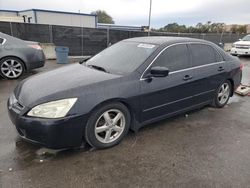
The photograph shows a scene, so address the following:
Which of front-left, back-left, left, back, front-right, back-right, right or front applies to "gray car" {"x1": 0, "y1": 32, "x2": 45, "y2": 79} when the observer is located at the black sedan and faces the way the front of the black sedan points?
right

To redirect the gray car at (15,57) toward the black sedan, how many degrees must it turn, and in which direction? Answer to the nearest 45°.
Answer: approximately 90° to its left

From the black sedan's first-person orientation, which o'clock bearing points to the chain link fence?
The chain link fence is roughly at 4 o'clock from the black sedan.

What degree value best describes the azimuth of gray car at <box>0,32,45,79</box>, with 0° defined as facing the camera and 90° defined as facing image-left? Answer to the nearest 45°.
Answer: approximately 90°

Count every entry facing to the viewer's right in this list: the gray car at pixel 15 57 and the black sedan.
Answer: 0

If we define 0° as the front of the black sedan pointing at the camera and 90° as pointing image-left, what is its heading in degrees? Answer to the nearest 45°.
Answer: approximately 45°

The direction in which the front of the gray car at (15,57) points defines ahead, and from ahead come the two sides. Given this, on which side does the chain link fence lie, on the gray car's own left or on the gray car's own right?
on the gray car's own right

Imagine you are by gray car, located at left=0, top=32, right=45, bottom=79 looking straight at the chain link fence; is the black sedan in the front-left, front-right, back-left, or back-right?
back-right
